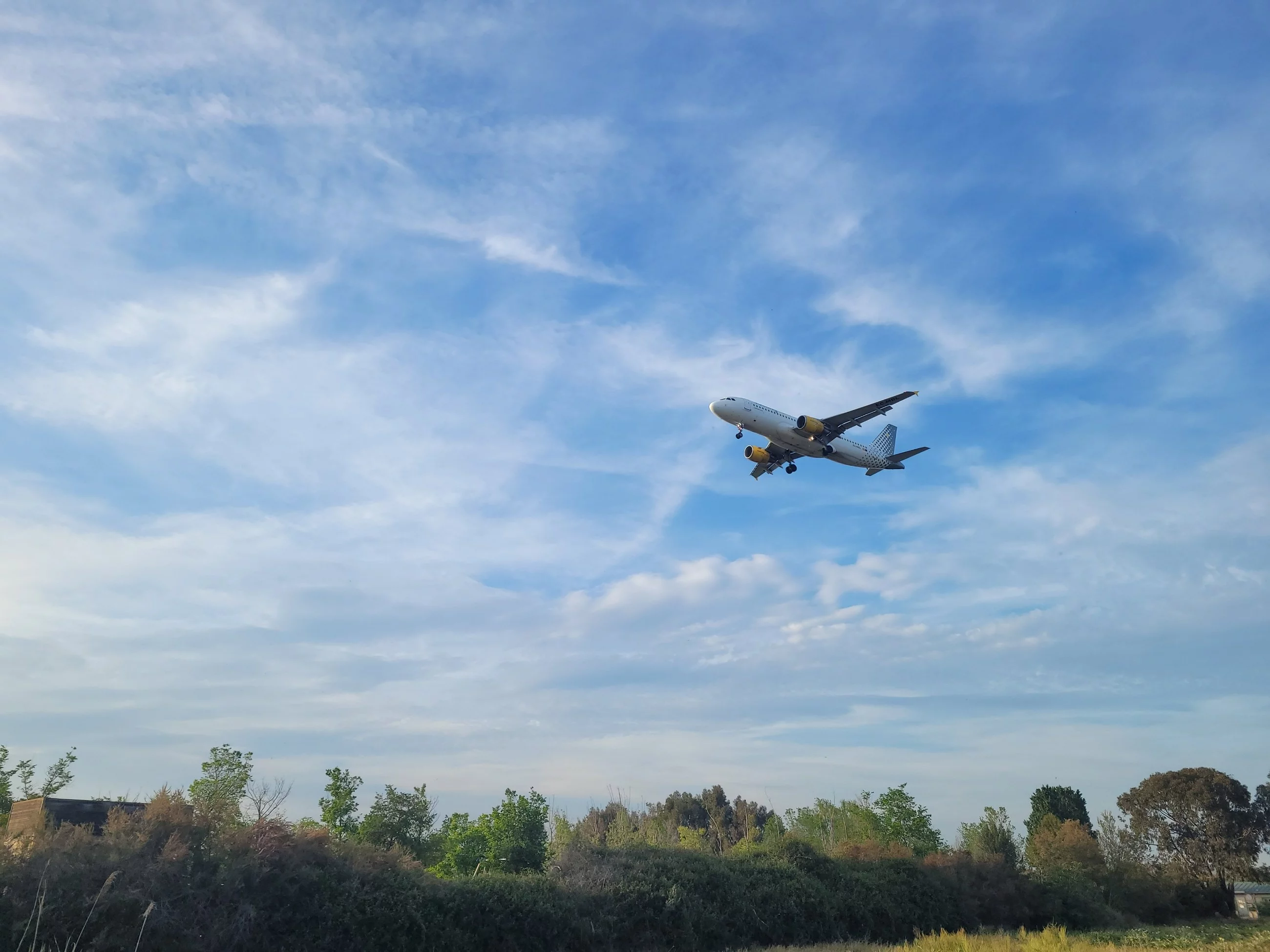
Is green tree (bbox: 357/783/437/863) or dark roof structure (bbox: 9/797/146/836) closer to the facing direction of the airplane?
the dark roof structure

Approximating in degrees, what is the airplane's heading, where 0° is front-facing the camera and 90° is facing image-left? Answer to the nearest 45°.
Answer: approximately 45°

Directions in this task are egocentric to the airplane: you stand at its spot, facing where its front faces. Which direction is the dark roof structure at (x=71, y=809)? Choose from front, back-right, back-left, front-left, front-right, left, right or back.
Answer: front

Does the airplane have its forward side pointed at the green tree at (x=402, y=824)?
no
